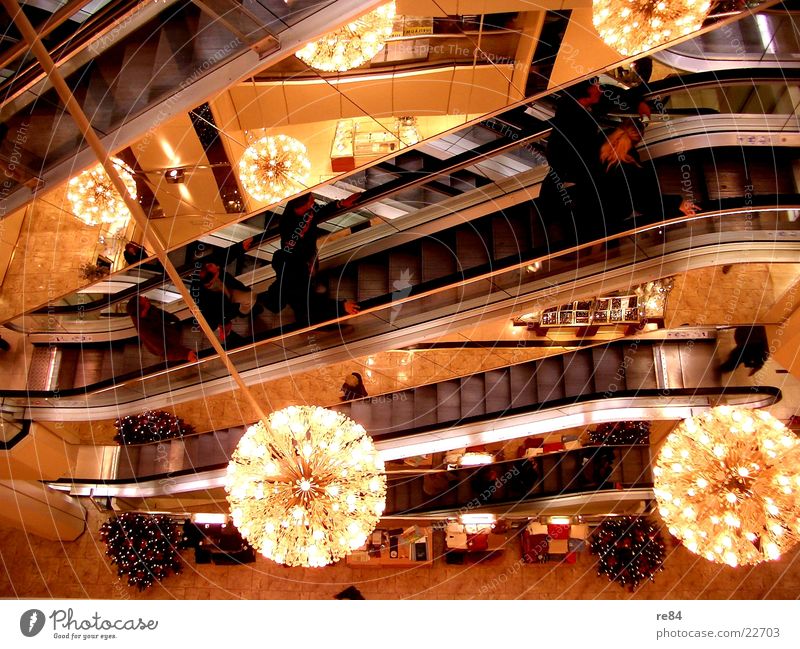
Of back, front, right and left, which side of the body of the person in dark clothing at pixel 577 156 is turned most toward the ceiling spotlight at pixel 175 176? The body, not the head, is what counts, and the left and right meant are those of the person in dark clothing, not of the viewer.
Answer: back

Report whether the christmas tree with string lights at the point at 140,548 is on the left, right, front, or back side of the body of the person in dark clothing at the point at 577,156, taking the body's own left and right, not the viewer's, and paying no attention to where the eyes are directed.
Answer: back

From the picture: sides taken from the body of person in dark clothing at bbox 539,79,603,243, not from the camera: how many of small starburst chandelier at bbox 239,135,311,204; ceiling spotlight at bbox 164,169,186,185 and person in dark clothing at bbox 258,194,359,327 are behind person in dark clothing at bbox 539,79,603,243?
3
